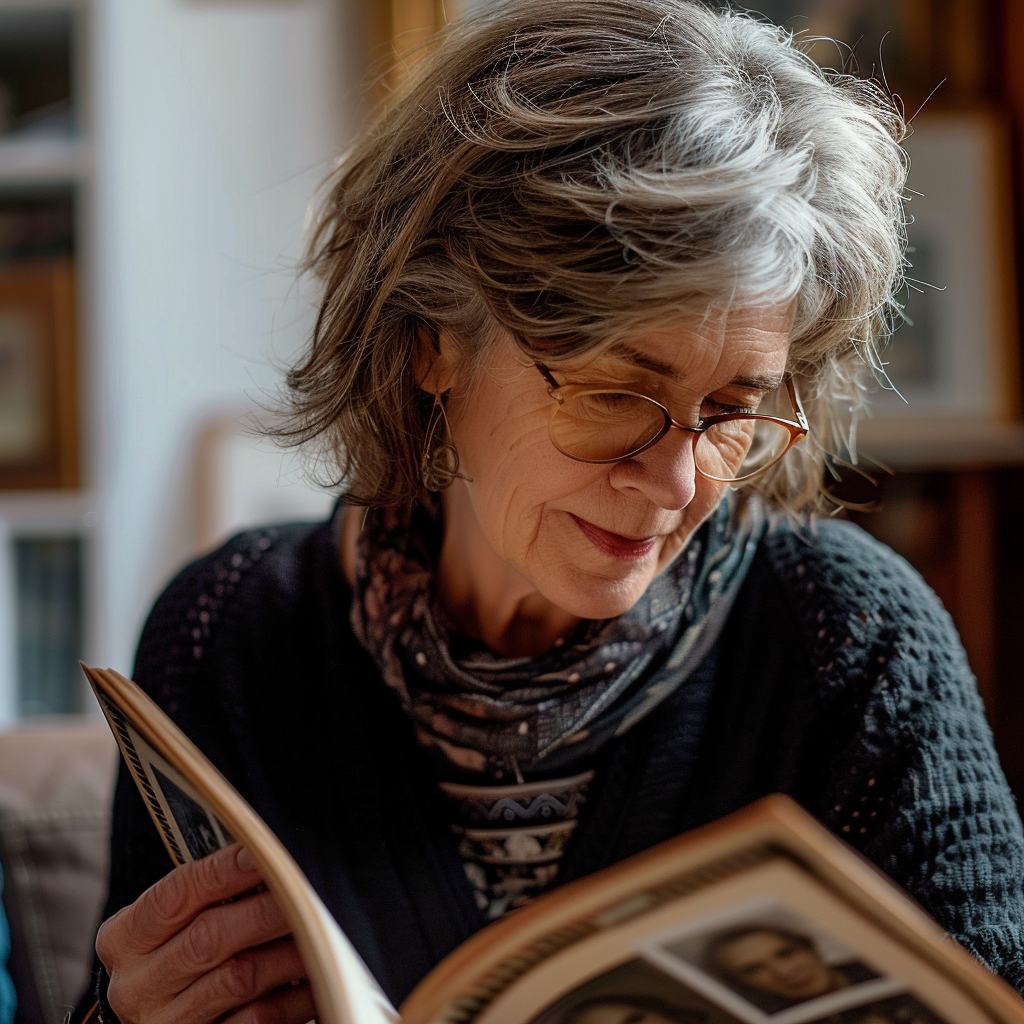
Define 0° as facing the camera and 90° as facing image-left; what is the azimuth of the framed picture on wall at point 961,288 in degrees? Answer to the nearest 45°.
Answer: approximately 0°

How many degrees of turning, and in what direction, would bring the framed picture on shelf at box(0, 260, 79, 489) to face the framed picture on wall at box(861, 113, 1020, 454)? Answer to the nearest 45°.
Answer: approximately 90° to its left

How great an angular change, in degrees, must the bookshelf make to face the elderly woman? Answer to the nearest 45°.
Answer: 0° — it already faces them

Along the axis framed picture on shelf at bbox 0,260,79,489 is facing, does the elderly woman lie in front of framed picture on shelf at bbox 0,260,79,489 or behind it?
in front

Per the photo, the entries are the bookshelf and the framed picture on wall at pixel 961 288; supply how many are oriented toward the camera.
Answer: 2

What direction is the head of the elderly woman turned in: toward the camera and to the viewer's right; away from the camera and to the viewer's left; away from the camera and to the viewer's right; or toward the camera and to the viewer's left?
toward the camera and to the viewer's right

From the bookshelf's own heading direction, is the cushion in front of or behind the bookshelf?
in front

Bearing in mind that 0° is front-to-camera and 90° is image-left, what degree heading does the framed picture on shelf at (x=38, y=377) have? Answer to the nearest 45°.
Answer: approximately 0°

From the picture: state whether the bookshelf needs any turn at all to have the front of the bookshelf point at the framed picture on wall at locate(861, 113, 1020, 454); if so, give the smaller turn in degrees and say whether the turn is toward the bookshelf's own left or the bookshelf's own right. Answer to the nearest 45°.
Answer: approximately 90° to the bookshelf's own left
